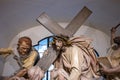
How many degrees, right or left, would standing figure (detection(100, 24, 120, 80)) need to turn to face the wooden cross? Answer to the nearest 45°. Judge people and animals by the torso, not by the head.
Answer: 0° — it already faces it

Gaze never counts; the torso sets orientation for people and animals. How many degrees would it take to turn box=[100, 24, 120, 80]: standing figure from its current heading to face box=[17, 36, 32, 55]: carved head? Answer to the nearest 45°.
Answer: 0° — it already faces it

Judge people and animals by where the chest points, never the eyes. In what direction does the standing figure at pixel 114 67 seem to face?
to the viewer's left
